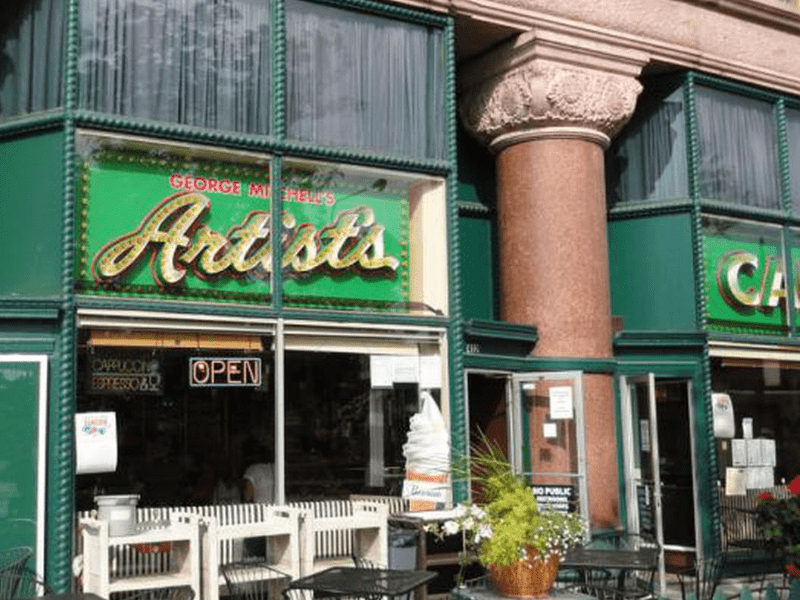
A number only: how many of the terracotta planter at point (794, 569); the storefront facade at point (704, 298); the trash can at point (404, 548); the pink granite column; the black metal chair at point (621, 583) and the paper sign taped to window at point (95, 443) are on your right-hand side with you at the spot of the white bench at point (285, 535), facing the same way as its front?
1

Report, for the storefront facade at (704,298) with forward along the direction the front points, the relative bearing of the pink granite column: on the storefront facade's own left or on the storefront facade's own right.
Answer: on the storefront facade's own right

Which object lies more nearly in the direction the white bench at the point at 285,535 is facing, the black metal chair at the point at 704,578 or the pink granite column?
the black metal chair

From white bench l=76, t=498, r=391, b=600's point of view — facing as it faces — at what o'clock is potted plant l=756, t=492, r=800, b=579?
The potted plant is roughly at 9 o'clock from the white bench.

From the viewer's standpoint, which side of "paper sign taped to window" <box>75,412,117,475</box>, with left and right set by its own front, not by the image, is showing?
front

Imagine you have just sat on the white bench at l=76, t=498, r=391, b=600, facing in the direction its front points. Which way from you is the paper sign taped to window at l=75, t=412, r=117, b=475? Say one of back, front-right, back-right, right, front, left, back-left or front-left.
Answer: right

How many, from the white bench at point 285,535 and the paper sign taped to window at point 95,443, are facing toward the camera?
2

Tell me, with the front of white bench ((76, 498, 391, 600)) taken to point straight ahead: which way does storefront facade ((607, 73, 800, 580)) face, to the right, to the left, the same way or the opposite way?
the same way

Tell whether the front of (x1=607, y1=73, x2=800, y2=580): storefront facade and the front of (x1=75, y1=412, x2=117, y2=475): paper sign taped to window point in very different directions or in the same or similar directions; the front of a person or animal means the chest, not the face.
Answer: same or similar directions

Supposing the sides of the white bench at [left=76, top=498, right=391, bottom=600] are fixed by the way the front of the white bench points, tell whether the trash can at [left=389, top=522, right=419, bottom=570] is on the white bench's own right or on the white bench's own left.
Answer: on the white bench's own left

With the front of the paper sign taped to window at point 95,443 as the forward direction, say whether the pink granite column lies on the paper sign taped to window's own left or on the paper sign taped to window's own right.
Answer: on the paper sign taped to window's own left

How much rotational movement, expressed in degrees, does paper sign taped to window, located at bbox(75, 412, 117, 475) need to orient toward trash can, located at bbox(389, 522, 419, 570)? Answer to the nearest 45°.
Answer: approximately 90° to its left

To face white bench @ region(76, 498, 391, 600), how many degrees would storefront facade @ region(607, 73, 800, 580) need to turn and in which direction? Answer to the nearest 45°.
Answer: approximately 90° to its right

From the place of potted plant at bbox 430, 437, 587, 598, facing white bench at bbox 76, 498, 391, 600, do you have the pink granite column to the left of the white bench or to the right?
right

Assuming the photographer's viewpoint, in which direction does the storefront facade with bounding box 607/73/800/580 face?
facing the viewer and to the right of the viewer

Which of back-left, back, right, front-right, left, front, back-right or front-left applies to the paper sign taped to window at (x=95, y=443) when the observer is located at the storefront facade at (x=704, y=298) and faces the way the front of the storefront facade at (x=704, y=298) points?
right

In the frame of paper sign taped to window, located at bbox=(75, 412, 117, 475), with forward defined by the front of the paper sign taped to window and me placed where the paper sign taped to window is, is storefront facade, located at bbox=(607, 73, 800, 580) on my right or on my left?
on my left

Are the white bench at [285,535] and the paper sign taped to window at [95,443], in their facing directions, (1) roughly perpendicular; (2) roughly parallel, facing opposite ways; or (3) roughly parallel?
roughly parallel

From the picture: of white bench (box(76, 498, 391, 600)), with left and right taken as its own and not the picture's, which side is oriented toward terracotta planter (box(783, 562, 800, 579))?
left

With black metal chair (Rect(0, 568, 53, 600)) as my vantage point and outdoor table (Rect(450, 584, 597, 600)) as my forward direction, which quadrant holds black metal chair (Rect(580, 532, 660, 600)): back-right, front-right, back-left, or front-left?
front-left

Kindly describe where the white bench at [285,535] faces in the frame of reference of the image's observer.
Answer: facing the viewer
